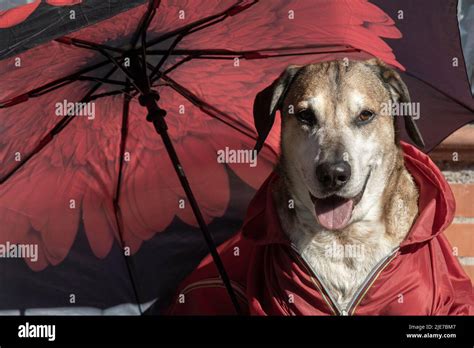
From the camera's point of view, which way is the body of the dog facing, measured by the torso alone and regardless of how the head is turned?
toward the camera
